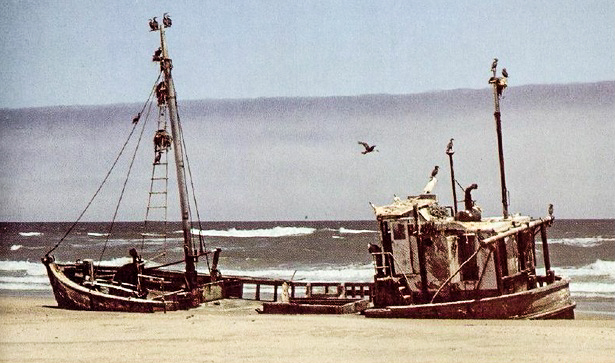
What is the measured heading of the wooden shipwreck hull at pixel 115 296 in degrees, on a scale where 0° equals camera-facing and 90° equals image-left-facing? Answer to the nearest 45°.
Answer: approximately 90°

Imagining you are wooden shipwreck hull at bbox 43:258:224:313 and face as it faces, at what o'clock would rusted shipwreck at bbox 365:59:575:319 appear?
The rusted shipwreck is roughly at 7 o'clock from the wooden shipwreck hull.
